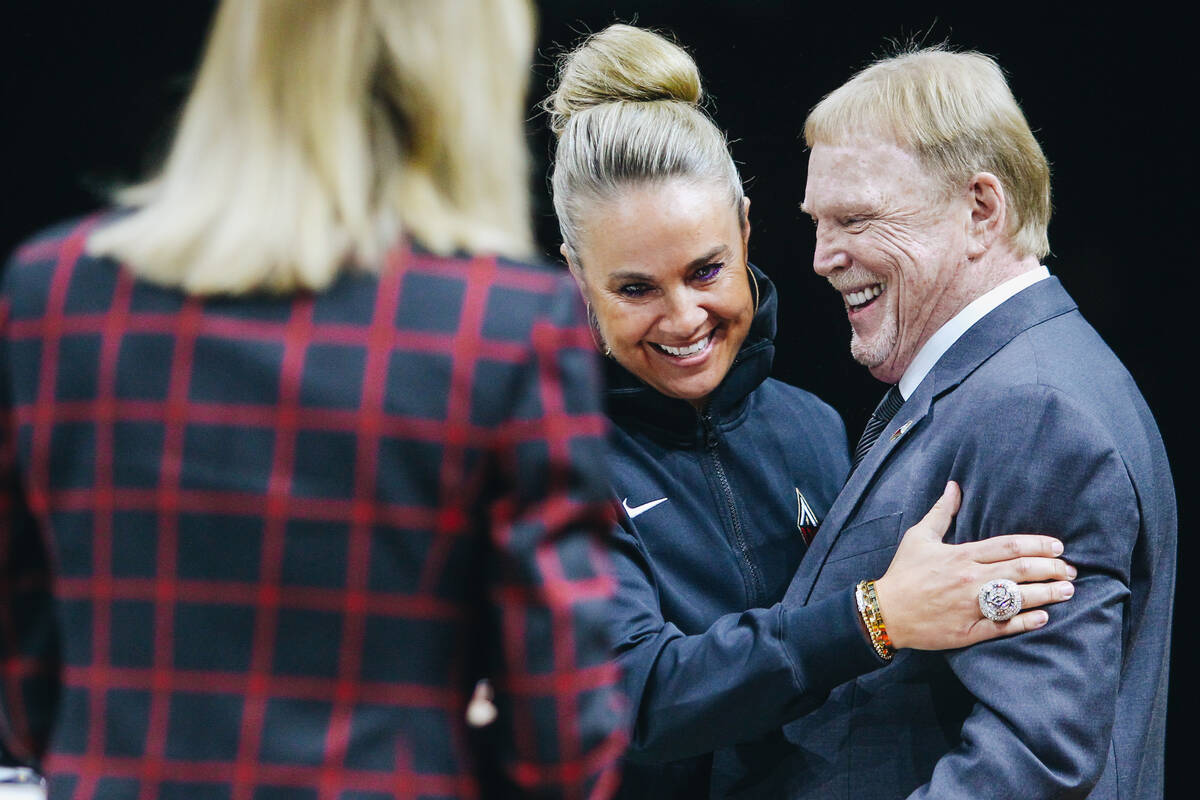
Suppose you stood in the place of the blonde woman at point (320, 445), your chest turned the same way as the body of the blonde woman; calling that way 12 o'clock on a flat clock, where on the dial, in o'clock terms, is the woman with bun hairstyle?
The woman with bun hairstyle is roughly at 1 o'clock from the blonde woman.

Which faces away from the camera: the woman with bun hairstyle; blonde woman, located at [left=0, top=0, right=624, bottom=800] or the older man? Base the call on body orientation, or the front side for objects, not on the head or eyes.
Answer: the blonde woman

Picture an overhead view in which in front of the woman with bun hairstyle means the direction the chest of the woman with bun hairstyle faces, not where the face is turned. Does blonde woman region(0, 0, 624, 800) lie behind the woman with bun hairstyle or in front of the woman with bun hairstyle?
in front

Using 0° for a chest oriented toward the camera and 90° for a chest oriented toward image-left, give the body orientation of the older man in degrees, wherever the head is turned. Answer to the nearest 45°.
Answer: approximately 90°

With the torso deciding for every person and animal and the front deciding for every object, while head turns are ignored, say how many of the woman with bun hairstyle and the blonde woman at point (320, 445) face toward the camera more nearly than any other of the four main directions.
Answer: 1

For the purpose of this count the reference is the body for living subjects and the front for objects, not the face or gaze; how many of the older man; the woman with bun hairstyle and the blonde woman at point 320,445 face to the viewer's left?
1

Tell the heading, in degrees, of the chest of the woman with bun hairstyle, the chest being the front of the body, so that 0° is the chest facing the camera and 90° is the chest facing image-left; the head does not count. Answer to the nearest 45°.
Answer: approximately 0°

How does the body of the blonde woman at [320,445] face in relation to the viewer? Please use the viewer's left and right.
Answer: facing away from the viewer

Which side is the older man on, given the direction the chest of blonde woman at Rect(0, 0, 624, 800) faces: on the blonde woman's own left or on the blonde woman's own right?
on the blonde woman's own right
